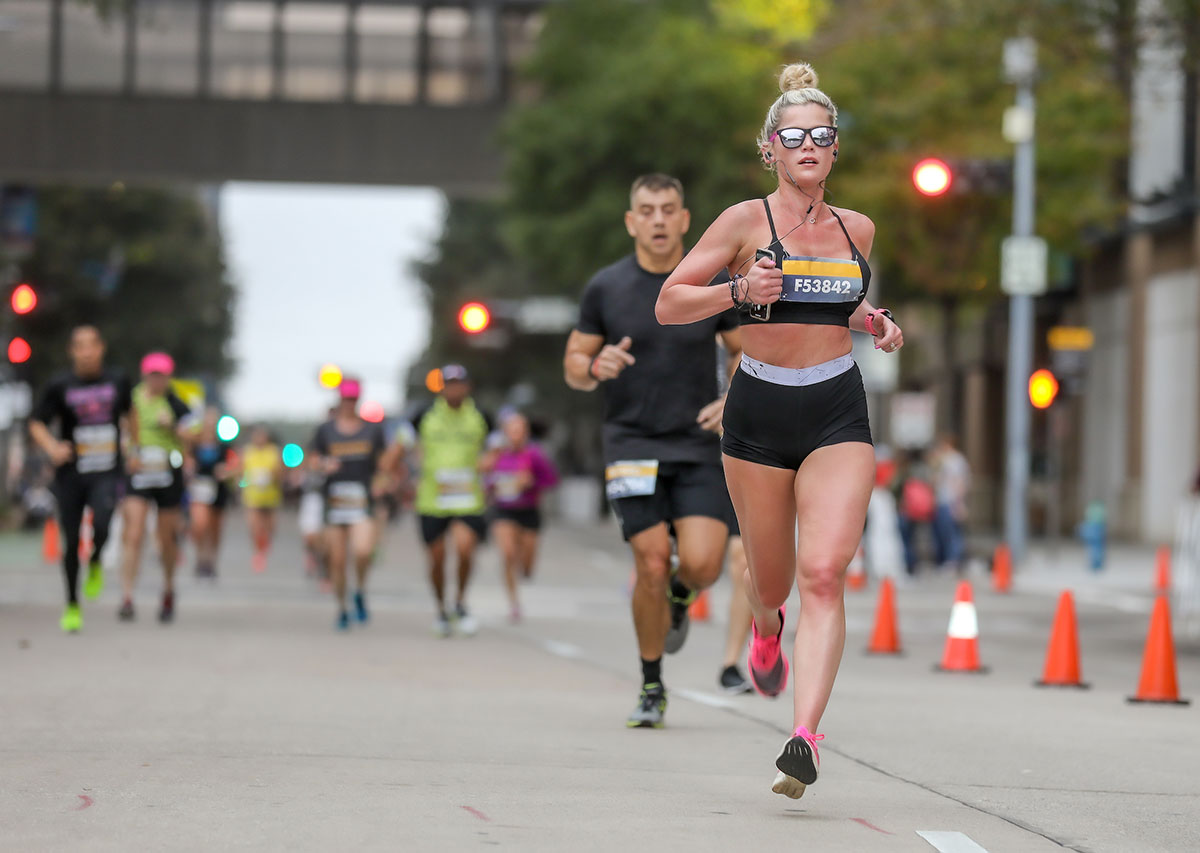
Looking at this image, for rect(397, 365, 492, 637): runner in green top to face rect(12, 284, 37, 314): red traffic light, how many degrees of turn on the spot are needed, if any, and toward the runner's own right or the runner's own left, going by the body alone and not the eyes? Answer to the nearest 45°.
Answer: approximately 135° to the runner's own right

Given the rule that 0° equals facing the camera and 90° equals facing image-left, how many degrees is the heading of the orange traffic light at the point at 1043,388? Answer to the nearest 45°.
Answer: approximately 0°

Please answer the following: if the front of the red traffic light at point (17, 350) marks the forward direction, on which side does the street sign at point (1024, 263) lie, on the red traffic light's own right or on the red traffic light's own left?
on the red traffic light's own left

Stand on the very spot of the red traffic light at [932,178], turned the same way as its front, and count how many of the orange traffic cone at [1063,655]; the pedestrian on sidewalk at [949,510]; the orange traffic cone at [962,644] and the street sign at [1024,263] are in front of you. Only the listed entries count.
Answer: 2

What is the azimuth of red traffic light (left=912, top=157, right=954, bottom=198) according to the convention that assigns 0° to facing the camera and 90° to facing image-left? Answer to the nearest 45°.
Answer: approximately 0°

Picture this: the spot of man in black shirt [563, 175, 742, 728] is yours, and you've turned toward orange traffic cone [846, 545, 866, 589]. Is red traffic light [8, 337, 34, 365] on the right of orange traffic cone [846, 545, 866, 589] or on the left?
left

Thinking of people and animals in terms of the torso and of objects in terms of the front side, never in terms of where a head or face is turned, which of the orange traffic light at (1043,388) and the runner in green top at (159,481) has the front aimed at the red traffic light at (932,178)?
the orange traffic light at (1043,388)
